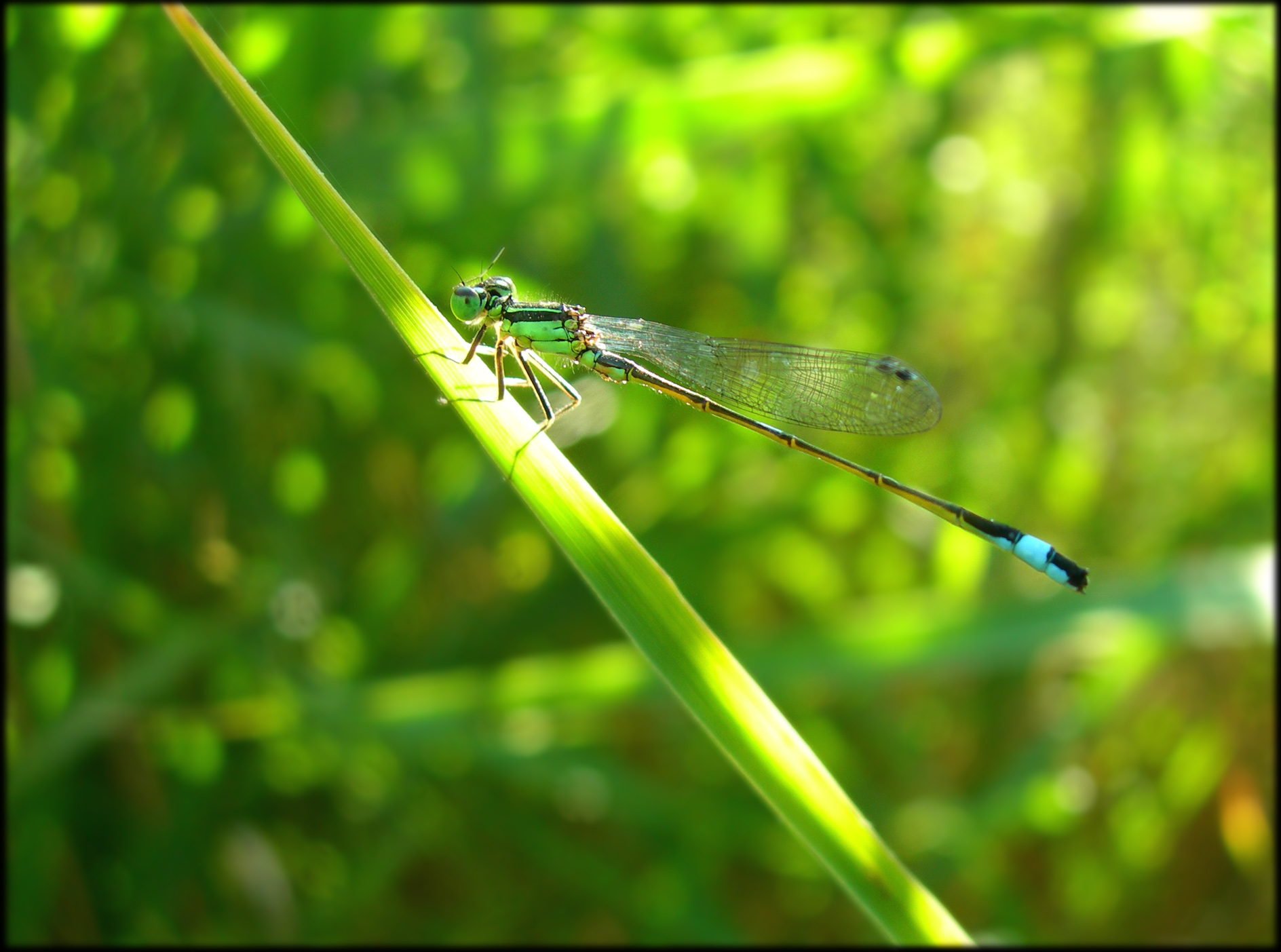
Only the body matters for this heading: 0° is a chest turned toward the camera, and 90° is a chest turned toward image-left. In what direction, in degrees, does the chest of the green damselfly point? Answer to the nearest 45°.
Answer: approximately 90°
